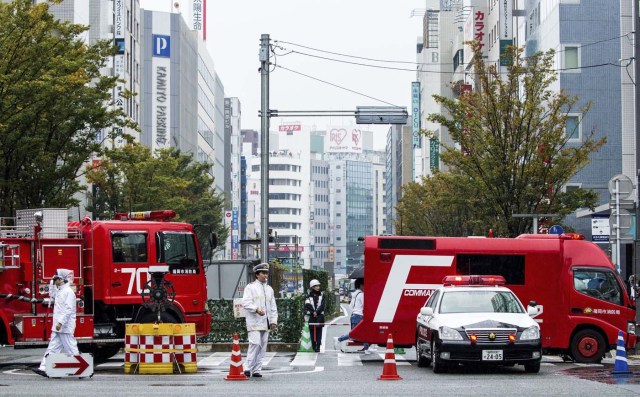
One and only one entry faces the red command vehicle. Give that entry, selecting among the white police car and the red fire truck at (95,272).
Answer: the red fire truck

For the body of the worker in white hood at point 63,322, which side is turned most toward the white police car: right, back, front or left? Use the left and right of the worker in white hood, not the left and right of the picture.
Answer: back

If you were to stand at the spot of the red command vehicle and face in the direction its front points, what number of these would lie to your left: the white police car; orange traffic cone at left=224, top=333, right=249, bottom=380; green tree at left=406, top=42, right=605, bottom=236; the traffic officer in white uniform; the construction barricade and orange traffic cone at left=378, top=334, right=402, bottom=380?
1

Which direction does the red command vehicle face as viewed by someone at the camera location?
facing to the right of the viewer

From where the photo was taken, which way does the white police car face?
toward the camera

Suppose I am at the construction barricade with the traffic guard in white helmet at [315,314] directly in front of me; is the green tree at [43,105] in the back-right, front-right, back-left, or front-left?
front-left

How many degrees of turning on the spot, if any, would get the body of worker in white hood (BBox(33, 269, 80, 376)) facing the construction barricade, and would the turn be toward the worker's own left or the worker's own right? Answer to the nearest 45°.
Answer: approximately 180°

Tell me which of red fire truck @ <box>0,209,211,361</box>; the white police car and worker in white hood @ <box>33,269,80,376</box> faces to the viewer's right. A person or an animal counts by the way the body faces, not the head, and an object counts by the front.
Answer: the red fire truck

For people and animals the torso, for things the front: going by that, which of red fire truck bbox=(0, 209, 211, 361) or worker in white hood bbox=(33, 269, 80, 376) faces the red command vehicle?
the red fire truck

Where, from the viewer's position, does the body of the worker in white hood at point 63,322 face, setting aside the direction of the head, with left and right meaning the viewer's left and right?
facing to the left of the viewer

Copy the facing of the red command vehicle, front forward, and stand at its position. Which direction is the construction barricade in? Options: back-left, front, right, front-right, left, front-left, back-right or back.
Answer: back-right

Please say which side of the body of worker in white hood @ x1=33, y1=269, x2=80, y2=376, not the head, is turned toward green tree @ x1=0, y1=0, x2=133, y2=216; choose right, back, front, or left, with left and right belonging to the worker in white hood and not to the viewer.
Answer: right

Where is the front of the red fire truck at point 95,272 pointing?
to the viewer's right

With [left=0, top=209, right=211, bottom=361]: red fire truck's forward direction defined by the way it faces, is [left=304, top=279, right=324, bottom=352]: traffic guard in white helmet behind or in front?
in front

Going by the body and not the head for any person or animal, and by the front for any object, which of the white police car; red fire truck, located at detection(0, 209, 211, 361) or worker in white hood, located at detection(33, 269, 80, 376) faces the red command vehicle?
the red fire truck
